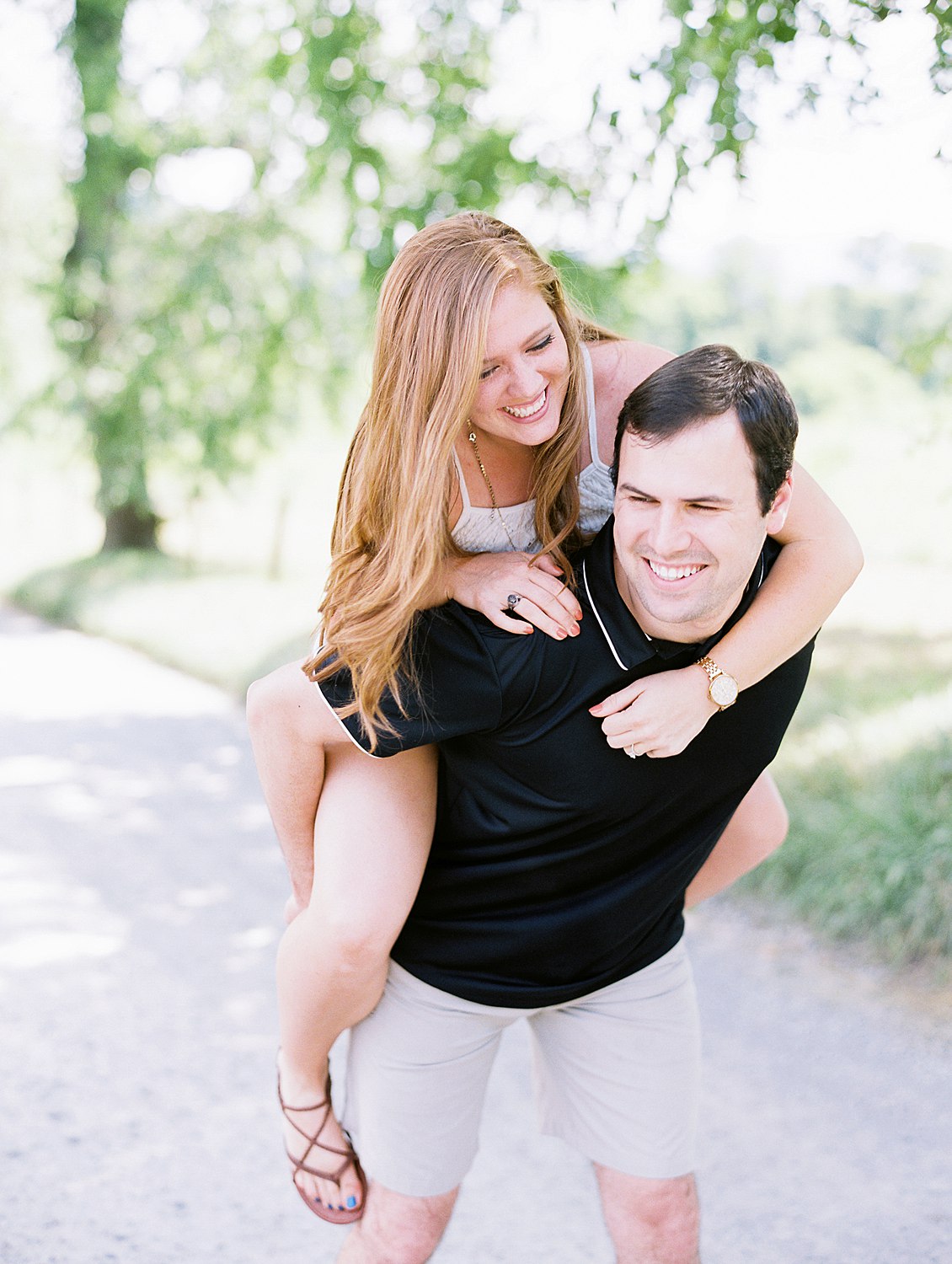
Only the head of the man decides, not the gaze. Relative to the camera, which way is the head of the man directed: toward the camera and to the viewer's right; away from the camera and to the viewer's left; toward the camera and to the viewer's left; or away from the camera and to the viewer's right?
toward the camera and to the viewer's left

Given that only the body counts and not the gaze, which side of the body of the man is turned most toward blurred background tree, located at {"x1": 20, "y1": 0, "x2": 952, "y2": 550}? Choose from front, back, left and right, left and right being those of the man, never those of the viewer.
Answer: back

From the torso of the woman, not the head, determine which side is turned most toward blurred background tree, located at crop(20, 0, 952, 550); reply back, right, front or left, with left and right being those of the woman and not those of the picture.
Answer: back

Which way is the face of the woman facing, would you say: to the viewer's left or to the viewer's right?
to the viewer's right

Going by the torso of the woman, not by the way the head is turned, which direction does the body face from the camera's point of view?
toward the camera

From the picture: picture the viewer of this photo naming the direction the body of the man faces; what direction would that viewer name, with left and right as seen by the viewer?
facing the viewer
